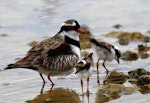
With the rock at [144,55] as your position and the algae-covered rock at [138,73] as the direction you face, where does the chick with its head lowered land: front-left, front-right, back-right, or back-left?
front-right

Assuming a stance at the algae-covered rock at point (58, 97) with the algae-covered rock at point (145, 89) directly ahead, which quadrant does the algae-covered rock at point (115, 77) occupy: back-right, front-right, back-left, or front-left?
front-left

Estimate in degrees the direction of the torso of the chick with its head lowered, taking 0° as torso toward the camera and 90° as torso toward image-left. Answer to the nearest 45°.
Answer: approximately 270°

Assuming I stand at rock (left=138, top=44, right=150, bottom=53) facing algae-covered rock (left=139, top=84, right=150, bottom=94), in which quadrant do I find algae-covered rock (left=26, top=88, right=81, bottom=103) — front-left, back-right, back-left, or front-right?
front-right

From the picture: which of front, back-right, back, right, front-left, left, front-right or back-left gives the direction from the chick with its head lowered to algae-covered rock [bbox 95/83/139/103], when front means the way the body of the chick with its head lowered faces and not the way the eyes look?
right

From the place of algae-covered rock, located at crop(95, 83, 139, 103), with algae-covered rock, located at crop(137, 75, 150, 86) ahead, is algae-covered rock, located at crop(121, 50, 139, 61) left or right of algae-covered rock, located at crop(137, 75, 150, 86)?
left
